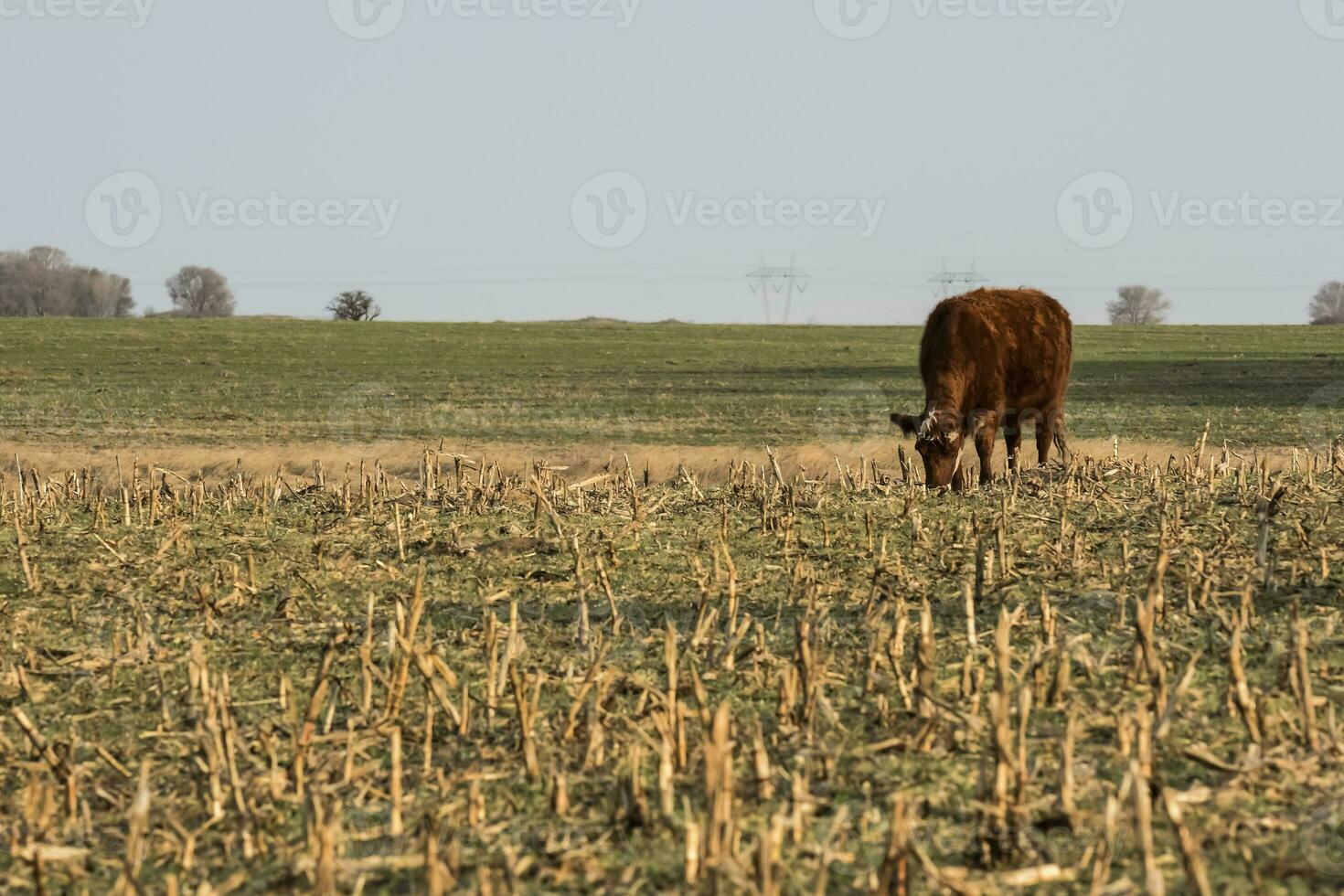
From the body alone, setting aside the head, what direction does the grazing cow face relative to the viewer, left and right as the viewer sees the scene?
facing the viewer and to the left of the viewer
